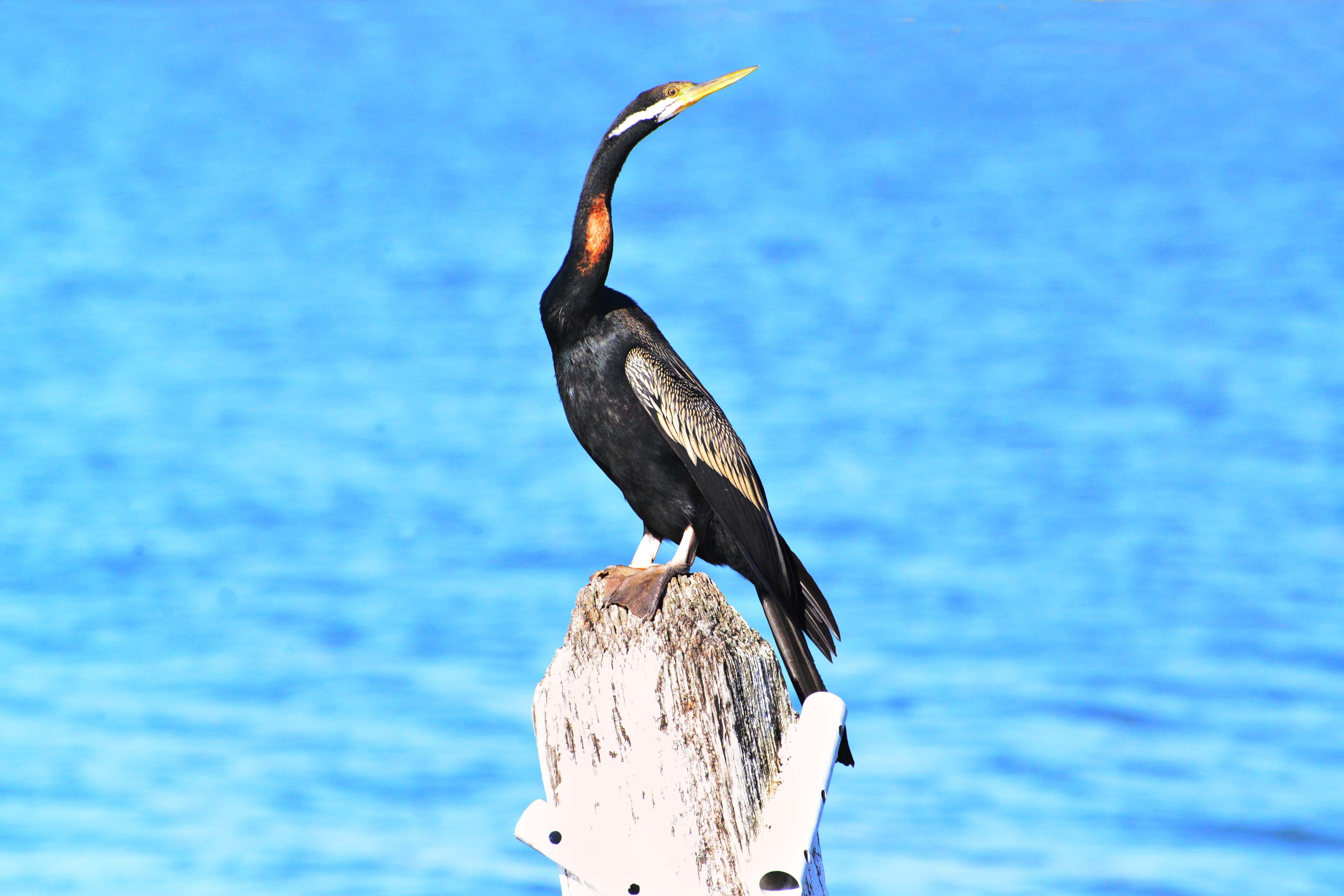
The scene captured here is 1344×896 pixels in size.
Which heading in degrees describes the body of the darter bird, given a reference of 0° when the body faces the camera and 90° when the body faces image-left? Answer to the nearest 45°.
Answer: approximately 90°
